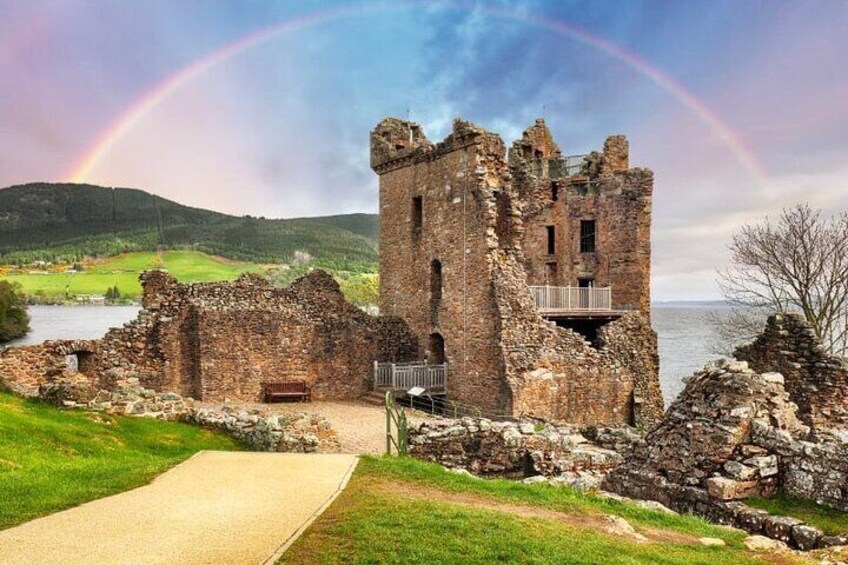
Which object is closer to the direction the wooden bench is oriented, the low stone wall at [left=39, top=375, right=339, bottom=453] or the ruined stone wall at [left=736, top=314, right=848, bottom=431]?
the low stone wall

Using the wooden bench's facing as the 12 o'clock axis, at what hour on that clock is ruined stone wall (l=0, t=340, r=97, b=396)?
The ruined stone wall is roughly at 2 o'clock from the wooden bench.

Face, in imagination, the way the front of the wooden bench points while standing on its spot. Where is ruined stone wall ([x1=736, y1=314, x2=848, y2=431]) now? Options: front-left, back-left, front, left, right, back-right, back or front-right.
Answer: front-left

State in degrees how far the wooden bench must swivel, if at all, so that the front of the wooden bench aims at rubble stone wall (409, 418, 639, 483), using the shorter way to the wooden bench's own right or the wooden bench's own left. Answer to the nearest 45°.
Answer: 0° — it already faces it

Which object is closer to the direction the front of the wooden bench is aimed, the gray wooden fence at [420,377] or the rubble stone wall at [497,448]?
the rubble stone wall

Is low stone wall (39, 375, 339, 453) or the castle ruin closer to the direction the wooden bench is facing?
the low stone wall

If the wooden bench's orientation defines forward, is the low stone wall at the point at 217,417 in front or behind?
in front

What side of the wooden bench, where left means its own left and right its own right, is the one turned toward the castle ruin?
left

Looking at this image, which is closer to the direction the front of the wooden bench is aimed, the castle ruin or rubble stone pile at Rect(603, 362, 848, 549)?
the rubble stone pile

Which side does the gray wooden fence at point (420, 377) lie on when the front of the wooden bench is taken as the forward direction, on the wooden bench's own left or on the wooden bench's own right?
on the wooden bench's own left

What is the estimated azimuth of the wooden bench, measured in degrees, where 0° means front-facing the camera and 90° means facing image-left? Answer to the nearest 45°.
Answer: approximately 0°

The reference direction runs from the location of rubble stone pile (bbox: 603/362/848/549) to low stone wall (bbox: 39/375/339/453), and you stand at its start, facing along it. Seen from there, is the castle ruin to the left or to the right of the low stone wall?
right
